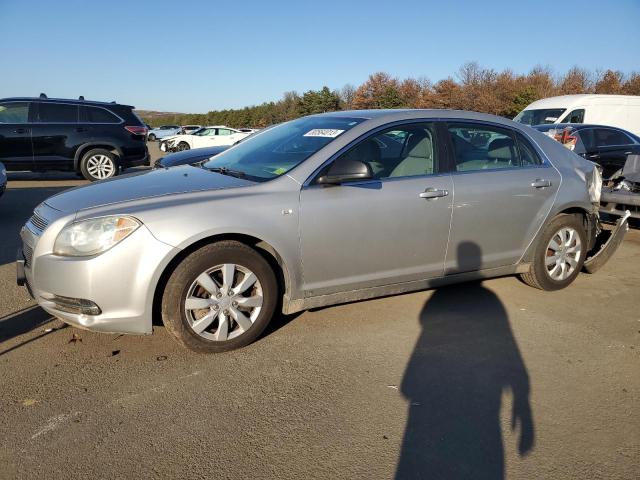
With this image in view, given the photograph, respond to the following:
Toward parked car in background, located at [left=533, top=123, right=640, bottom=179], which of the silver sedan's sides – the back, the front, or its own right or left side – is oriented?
back

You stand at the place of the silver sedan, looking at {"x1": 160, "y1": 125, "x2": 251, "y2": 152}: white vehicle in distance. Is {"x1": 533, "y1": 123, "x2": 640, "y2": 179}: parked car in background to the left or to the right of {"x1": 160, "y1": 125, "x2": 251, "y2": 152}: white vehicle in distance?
right

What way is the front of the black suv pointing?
to the viewer's left

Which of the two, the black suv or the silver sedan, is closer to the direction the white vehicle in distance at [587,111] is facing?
the black suv

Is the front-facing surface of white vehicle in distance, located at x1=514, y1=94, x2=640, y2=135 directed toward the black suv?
yes

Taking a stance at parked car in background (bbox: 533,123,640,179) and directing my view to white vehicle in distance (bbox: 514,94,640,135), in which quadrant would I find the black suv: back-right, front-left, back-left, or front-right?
back-left

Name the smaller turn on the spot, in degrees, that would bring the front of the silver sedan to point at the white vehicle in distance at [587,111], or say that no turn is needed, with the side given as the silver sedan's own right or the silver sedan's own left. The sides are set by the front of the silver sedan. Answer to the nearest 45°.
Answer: approximately 180°

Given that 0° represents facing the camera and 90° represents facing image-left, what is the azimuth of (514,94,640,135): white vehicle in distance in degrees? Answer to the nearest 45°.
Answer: approximately 45°

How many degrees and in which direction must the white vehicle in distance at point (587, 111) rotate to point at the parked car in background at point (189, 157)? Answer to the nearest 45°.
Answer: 0° — it already faces it

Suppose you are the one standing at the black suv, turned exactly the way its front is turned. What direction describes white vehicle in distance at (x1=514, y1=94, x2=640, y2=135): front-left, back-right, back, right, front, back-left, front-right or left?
back

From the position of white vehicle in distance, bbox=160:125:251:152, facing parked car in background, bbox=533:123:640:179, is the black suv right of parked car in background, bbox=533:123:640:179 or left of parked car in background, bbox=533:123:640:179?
right
